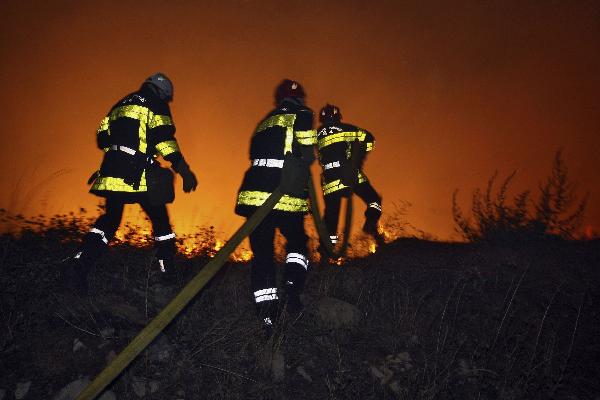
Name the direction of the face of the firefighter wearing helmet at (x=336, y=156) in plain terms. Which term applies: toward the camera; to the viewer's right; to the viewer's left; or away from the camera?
away from the camera

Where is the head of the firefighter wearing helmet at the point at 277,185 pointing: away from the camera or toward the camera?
away from the camera

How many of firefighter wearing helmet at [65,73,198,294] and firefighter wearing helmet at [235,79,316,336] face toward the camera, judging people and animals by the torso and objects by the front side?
0

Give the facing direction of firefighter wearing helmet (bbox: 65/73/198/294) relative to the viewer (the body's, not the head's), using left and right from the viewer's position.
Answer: facing away from the viewer and to the right of the viewer

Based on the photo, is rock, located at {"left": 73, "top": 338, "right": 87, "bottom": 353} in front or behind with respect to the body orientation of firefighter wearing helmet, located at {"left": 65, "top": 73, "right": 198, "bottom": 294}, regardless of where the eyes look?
behind

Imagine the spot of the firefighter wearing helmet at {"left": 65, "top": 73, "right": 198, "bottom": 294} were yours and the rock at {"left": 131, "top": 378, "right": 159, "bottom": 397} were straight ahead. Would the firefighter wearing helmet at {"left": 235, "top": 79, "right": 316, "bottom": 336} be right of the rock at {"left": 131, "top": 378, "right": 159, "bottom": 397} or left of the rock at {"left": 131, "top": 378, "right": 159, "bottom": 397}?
left

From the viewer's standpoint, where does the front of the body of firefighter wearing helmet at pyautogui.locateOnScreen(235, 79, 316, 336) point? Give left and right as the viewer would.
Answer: facing away from the viewer and to the right of the viewer

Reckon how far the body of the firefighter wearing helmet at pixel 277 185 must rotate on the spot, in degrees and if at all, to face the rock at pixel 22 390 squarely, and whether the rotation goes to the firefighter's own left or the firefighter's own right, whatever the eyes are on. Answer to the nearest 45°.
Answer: approximately 180°

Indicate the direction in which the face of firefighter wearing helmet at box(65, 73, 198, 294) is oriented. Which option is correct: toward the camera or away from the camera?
away from the camera

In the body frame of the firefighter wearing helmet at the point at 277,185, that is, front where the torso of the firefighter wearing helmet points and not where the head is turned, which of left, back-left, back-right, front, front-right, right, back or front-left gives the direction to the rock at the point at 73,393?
back
